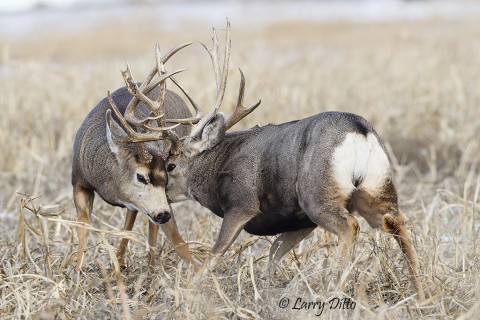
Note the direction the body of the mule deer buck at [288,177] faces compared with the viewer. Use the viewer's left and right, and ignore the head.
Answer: facing away from the viewer and to the left of the viewer

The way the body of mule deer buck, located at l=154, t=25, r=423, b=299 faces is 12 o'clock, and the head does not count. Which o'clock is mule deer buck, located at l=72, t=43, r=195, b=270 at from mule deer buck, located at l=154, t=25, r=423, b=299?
mule deer buck, located at l=72, t=43, r=195, b=270 is roughly at 11 o'clock from mule deer buck, located at l=154, t=25, r=423, b=299.
